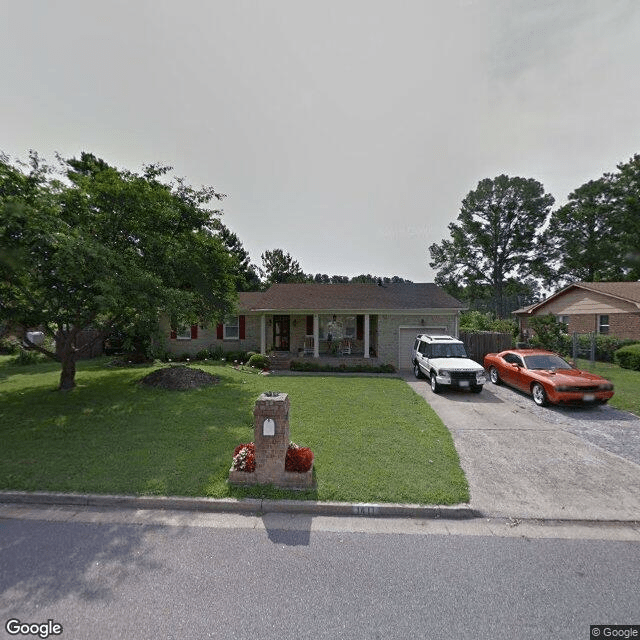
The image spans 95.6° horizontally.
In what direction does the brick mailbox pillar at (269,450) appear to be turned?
toward the camera

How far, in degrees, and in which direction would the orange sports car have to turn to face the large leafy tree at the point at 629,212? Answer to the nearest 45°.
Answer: approximately 135° to its left

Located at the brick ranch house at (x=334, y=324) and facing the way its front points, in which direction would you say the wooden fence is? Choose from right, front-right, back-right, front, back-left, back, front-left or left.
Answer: left

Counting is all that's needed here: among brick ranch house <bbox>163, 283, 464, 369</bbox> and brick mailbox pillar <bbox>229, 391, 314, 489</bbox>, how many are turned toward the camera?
2

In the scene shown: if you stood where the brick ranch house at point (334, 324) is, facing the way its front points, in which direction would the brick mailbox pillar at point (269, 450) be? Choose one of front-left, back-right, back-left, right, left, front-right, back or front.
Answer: front

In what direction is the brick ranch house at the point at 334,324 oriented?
toward the camera

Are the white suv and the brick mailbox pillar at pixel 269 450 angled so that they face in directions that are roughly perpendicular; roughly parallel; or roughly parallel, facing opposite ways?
roughly parallel

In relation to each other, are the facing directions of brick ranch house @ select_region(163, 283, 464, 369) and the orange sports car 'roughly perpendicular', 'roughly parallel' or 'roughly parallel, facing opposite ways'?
roughly parallel

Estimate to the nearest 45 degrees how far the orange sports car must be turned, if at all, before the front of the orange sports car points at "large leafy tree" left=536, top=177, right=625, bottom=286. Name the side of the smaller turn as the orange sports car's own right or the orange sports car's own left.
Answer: approximately 135° to the orange sports car's own left

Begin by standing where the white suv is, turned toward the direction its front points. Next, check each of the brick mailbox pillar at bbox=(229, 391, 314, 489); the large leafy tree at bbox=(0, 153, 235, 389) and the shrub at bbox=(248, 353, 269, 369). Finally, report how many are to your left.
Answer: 0

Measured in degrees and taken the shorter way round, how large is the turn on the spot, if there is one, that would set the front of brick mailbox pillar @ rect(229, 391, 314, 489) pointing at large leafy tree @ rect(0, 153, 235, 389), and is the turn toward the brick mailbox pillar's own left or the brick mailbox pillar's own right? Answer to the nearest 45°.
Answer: approximately 135° to the brick mailbox pillar's own right

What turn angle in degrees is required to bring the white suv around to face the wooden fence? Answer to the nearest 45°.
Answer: approximately 135° to its left

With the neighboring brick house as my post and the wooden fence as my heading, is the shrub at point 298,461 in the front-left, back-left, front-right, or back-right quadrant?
front-left

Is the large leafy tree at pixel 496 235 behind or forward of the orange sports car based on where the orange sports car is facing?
behind

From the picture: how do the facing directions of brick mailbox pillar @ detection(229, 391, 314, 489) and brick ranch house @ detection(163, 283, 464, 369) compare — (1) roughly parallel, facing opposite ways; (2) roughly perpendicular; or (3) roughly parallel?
roughly parallel

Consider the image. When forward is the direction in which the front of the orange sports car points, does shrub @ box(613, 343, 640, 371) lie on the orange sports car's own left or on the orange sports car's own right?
on the orange sports car's own left

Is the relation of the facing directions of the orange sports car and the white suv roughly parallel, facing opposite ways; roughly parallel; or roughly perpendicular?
roughly parallel
